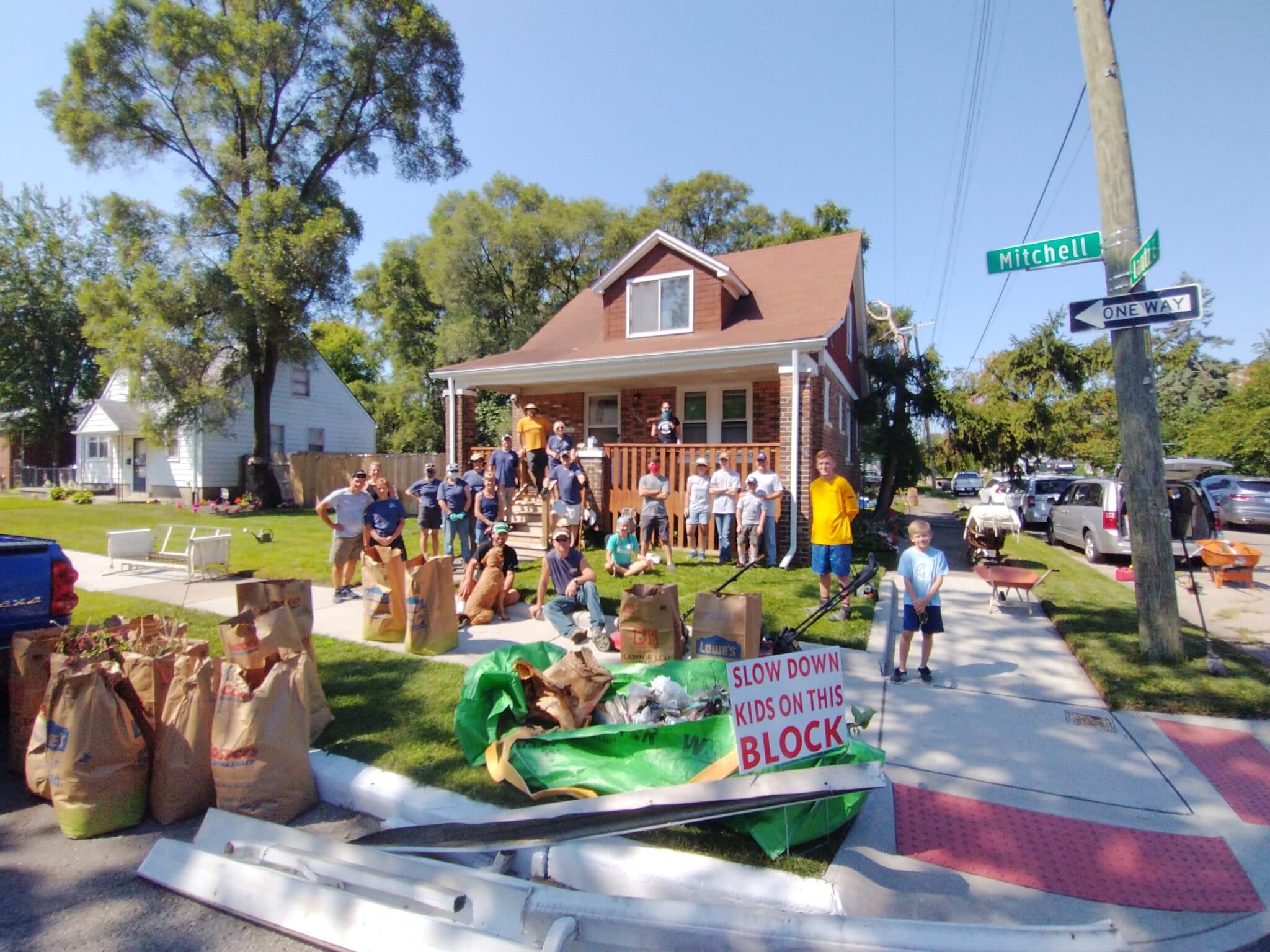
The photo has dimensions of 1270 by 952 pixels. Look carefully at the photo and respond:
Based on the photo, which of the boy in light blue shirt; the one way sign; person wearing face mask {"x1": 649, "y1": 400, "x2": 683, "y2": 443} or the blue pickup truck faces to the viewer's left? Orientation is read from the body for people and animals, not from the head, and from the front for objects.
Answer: the blue pickup truck

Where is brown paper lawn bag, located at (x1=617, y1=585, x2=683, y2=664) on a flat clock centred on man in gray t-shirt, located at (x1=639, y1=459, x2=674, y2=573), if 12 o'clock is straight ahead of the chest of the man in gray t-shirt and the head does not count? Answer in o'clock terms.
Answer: The brown paper lawn bag is roughly at 12 o'clock from the man in gray t-shirt.

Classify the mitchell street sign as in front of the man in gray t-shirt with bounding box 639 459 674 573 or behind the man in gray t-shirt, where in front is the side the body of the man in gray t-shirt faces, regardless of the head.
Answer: in front

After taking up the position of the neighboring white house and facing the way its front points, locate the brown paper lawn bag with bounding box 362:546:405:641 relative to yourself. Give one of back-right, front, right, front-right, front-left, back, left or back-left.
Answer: front-left

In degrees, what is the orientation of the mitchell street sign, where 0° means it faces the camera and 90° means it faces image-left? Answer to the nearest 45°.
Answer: approximately 0°

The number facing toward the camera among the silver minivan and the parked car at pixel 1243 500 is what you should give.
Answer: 0

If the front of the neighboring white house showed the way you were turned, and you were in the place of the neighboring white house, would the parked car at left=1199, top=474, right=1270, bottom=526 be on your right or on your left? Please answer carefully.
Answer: on your left

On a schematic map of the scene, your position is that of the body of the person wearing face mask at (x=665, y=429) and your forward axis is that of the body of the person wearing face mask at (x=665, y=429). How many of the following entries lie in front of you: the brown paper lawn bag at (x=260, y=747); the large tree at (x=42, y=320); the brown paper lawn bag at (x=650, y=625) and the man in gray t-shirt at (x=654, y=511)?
3

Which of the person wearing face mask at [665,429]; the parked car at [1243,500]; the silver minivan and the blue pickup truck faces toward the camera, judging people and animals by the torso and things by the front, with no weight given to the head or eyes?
the person wearing face mask

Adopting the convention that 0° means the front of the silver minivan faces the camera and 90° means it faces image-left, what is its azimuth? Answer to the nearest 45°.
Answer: approximately 135°

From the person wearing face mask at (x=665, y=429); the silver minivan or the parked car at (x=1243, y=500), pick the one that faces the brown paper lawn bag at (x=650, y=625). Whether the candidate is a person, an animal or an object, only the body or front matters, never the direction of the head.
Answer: the person wearing face mask
